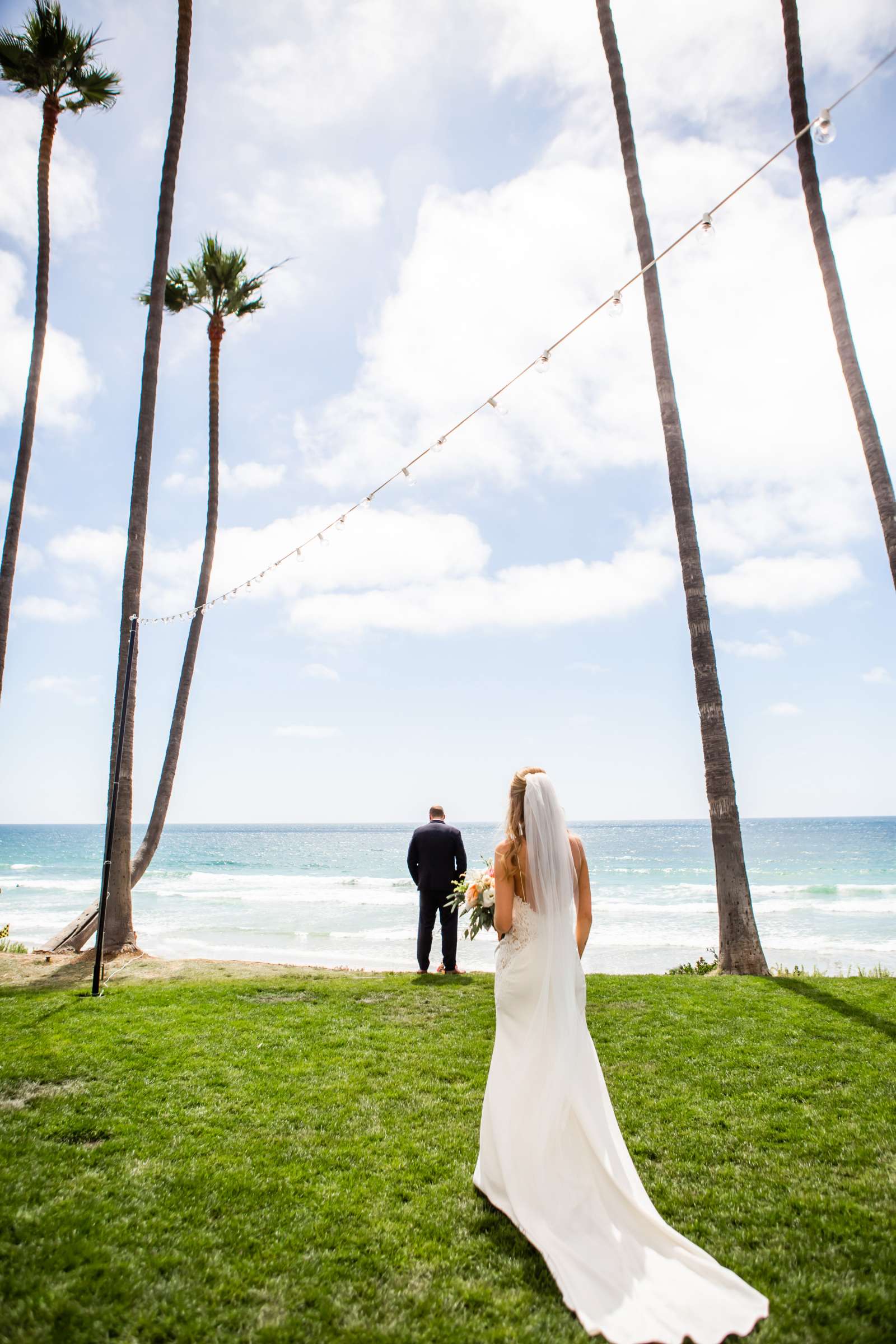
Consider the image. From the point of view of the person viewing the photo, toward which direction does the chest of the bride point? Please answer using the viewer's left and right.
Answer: facing away from the viewer and to the left of the viewer

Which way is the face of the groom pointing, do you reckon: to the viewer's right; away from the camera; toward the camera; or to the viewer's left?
away from the camera

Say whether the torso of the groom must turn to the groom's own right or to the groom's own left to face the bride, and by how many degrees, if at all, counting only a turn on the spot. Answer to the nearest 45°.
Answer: approximately 180°

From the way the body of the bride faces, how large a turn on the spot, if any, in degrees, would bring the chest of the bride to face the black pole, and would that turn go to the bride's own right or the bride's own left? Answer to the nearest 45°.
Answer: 0° — they already face it

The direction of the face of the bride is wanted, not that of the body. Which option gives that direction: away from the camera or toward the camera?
away from the camera

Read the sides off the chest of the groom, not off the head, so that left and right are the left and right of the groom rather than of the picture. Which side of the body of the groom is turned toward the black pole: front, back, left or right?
left

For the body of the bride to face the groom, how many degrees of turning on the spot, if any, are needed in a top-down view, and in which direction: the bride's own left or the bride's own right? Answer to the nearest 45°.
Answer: approximately 45° to the bride's own right

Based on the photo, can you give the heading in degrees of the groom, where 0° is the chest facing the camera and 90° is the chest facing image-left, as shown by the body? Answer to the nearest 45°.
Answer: approximately 180°
